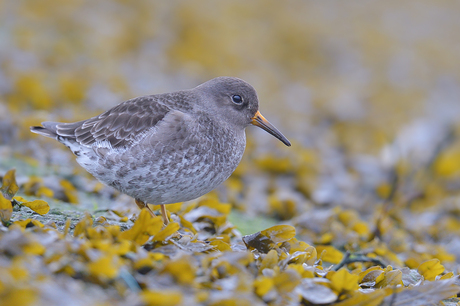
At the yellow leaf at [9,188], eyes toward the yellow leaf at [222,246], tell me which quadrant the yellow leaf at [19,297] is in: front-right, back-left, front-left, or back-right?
front-right

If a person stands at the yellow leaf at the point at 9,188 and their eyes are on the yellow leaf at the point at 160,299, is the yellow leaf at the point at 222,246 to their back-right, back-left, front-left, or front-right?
front-left

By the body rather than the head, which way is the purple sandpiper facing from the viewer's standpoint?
to the viewer's right

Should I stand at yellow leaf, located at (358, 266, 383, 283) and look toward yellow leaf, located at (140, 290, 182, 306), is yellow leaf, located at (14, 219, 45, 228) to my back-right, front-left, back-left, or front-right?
front-right

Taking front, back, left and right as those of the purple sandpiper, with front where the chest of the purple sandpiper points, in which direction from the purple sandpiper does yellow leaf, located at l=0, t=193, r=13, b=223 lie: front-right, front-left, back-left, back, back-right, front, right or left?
back-right

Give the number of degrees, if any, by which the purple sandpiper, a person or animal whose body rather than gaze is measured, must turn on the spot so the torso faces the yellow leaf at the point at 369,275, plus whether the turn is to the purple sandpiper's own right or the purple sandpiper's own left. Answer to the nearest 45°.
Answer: approximately 45° to the purple sandpiper's own right

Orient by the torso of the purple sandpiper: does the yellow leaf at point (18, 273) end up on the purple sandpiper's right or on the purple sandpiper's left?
on the purple sandpiper's right

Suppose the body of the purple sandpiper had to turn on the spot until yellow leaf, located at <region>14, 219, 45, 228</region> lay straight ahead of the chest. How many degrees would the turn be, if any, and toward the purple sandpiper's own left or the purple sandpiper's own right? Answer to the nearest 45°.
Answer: approximately 135° to the purple sandpiper's own right
